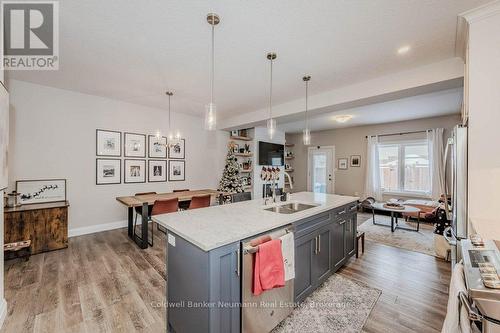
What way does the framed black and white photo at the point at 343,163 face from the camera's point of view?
toward the camera

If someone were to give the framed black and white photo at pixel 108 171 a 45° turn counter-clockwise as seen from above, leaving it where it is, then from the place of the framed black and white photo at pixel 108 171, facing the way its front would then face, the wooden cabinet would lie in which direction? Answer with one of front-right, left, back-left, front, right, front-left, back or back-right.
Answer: right

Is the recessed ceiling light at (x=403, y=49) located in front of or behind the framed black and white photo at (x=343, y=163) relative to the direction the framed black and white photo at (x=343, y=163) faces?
in front

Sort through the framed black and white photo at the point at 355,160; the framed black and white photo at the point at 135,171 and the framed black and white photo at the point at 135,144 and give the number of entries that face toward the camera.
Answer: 3

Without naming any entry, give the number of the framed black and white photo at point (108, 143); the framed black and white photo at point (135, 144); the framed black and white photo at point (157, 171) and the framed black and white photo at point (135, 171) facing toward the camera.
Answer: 4

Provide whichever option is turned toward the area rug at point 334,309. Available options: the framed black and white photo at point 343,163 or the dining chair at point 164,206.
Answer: the framed black and white photo

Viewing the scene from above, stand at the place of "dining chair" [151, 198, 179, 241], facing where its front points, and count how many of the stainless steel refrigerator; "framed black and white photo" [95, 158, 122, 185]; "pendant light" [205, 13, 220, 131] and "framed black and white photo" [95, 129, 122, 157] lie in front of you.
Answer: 2

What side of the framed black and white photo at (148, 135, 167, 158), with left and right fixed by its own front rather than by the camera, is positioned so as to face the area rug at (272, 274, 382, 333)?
front

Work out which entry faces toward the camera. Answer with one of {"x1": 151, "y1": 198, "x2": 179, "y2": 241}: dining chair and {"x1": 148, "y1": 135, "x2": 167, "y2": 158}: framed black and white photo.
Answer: the framed black and white photo

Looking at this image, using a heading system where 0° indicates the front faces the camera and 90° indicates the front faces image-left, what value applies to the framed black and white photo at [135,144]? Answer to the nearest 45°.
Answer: approximately 0°

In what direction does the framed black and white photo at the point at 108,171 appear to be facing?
toward the camera

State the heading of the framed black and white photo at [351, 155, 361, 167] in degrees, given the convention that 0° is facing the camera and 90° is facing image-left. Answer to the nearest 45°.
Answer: approximately 0°

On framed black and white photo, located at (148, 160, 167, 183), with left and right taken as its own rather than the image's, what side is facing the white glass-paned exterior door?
left

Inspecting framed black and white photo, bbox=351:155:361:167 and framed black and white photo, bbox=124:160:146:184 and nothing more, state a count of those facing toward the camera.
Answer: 2
